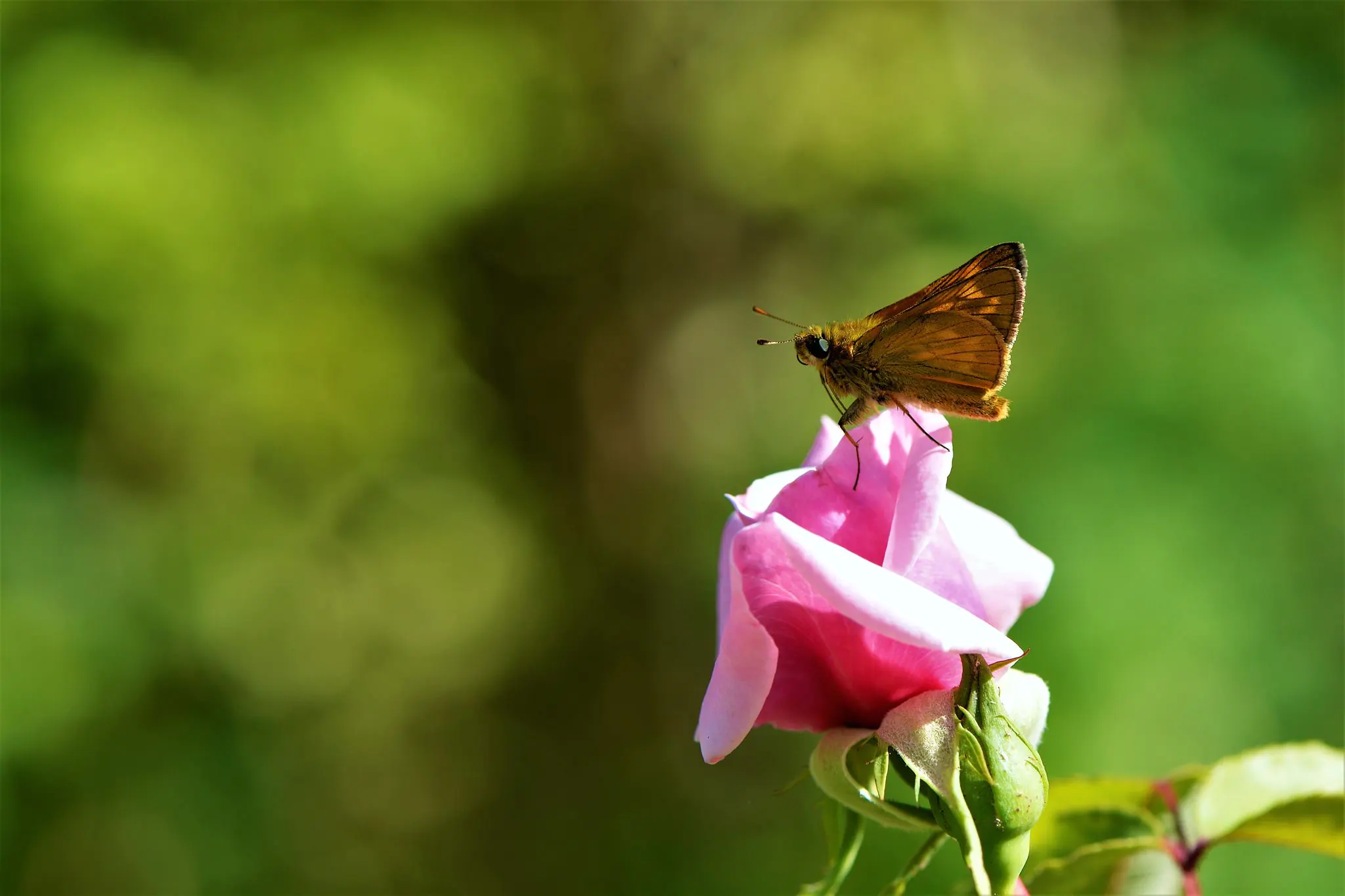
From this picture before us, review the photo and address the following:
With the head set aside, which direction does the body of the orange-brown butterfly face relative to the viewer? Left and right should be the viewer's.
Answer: facing to the left of the viewer
